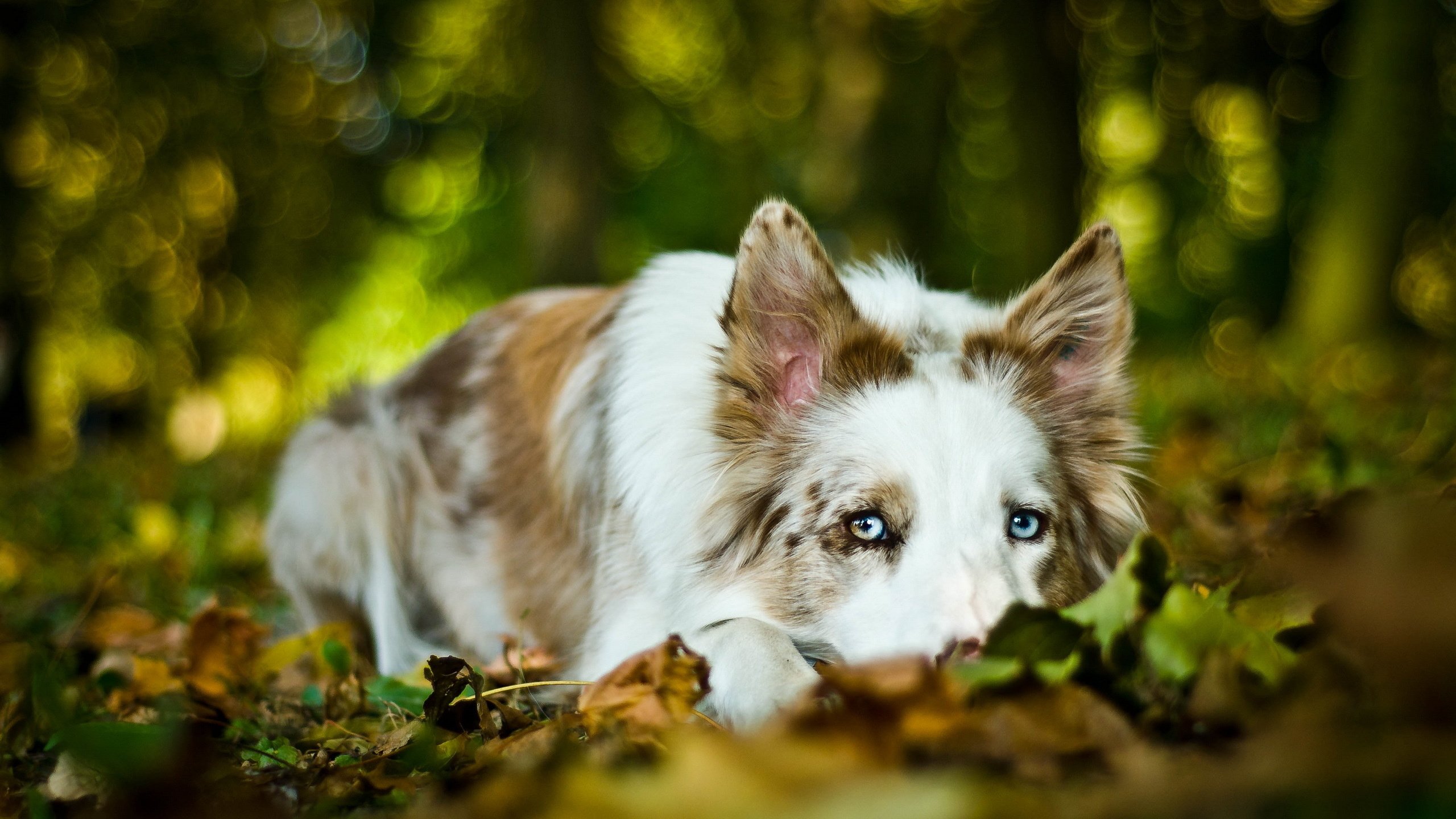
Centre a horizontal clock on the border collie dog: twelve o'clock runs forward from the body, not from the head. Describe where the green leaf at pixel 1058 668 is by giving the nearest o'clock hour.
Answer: The green leaf is roughly at 1 o'clock from the border collie dog.

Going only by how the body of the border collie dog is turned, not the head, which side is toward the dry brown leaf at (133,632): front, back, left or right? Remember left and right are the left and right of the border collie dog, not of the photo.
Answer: back

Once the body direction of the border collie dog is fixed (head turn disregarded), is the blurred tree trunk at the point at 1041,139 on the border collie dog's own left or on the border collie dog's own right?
on the border collie dog's own left

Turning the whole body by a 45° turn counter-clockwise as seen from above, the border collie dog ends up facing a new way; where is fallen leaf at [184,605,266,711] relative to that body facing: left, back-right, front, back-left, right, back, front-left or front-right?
back

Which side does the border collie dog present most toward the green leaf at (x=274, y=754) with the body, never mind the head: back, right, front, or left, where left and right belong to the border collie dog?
right

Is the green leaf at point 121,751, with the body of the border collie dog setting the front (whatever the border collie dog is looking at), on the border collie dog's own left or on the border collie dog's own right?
on the border collie dog's own right

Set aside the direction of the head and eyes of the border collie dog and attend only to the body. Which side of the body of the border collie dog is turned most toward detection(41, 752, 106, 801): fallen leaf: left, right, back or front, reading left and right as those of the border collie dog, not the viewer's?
right

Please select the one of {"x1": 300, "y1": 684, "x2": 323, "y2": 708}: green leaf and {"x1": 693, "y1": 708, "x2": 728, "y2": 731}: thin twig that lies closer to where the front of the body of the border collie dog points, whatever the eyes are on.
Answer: the thin twig

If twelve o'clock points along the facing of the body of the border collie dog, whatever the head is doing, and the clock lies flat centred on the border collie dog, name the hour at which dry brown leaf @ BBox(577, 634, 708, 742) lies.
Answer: The dry brown leaf is roughly at 2 o'clock from the border collie dog.

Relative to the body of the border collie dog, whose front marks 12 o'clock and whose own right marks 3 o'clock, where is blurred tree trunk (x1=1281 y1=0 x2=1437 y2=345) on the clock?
The blurred tree trunk is roughly at 9 o'clock from the border collie dog.

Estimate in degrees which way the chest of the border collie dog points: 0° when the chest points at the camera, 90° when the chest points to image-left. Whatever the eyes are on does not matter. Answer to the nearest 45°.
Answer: approximately 315°

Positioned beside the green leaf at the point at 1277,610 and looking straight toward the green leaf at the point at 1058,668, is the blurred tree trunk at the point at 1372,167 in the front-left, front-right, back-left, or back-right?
back-right

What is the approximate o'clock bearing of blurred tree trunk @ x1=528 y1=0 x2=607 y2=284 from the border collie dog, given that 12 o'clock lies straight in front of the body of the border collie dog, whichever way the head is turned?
The blurred tree trunk is roughly at 7 o'clock from the border collie dog.

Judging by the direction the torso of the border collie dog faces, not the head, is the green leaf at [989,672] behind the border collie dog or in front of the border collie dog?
in front

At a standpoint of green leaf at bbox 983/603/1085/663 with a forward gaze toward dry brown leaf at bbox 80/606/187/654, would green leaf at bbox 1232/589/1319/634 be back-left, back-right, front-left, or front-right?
back-right

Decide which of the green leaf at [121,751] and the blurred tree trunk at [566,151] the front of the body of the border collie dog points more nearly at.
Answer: the green leaf
